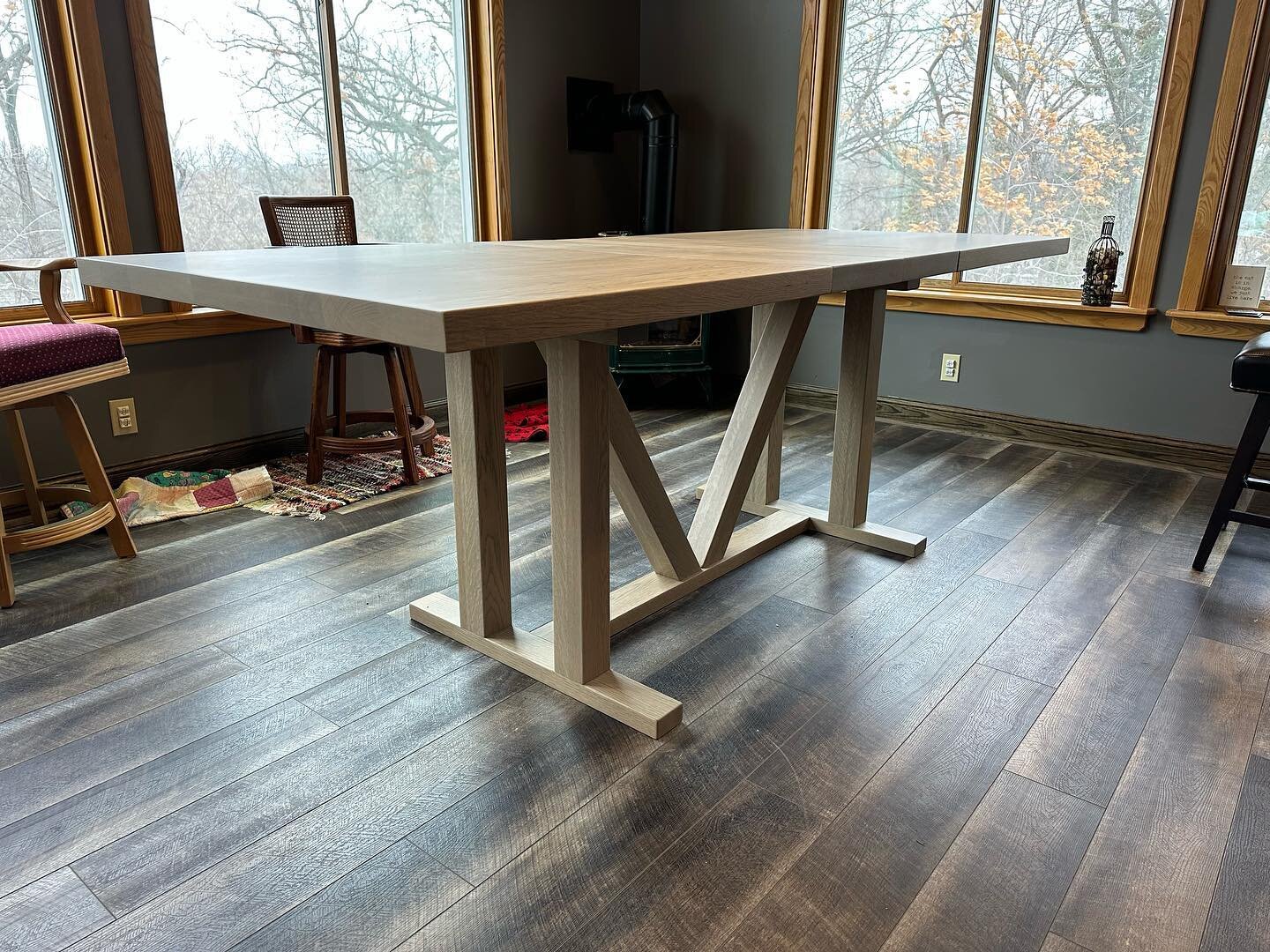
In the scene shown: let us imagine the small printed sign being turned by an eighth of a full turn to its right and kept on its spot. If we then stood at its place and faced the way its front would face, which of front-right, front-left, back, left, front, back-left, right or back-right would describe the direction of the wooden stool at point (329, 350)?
front

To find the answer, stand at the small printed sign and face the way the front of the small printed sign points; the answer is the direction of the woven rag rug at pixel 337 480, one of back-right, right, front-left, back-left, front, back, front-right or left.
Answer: front-right

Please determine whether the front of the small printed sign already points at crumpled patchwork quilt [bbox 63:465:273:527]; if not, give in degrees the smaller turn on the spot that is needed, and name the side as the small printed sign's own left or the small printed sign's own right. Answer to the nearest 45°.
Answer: approximately 45° to the small printed sign's own right

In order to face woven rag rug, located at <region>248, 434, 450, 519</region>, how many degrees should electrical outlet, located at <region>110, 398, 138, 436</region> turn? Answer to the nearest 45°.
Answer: approximately 90° to its left

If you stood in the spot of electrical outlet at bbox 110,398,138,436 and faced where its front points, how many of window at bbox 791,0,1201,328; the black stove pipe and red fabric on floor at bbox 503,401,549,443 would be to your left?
3

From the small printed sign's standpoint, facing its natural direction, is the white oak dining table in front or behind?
in front

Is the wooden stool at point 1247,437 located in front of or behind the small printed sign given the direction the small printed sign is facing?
in front

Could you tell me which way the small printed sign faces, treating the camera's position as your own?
facing the viewer

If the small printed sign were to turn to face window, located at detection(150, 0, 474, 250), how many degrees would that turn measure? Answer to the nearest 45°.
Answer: approximately 45° to its right

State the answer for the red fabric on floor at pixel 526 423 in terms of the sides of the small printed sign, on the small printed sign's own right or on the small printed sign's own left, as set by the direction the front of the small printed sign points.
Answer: on the small printed sign's own right

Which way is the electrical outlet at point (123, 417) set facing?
toward the camera

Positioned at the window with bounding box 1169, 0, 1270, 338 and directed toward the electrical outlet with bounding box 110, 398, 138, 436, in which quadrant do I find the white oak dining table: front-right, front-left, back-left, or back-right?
front-left

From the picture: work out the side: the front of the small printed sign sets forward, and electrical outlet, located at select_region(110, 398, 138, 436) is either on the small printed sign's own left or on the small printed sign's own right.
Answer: on the small printed sign's own right

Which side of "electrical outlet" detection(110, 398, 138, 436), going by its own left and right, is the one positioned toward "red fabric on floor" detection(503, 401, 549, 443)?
left

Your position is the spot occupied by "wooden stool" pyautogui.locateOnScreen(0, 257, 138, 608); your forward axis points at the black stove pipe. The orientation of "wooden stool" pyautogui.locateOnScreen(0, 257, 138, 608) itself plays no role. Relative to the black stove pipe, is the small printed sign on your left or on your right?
right

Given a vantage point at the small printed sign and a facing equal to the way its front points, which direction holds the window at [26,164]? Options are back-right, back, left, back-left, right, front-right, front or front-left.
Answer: front-right

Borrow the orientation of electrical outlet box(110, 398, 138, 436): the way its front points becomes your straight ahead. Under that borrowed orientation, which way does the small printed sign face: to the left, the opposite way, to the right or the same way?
to the right

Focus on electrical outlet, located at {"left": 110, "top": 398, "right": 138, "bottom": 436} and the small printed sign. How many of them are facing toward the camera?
2
